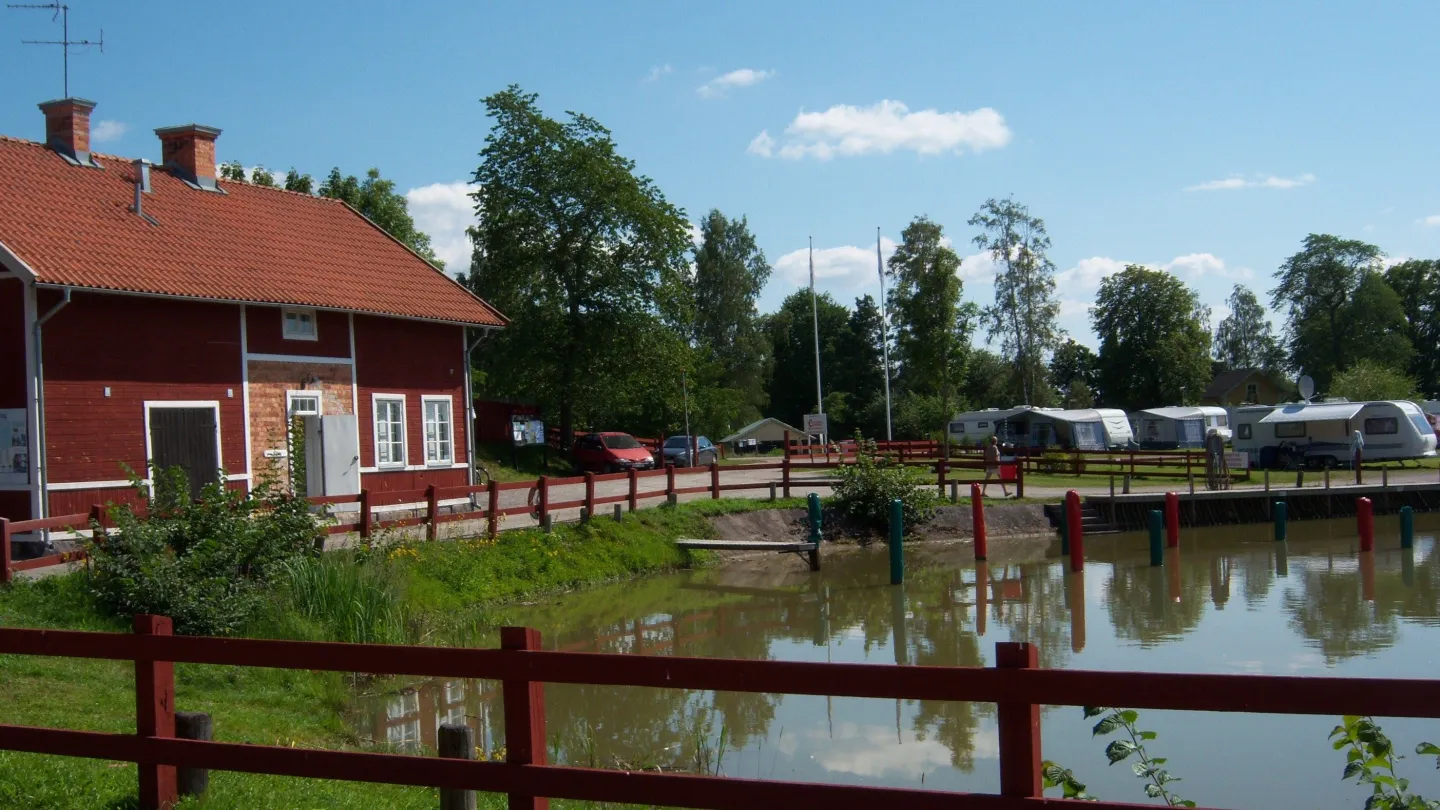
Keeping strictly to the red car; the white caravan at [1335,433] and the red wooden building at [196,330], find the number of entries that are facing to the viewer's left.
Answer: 0

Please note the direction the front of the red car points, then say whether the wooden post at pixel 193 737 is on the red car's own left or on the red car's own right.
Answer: on the red car's own right

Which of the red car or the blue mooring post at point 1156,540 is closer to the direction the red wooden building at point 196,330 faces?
the blue mooring post

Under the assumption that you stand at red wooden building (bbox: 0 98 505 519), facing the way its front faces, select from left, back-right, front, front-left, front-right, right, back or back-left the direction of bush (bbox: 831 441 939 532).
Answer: front-left

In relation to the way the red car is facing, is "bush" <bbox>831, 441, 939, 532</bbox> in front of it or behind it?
in front

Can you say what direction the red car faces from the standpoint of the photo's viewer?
facing the viewer and to the right of the viewer

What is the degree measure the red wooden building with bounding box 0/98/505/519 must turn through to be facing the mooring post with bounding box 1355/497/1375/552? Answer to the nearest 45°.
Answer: approximately 45° to its left

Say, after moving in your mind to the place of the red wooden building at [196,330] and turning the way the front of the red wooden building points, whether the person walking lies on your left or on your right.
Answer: on your left

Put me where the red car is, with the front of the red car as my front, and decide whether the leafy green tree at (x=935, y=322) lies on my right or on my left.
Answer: on my left

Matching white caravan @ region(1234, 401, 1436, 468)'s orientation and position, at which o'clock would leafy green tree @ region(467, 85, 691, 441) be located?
The leafy green tree is roughly at 5 o'clock from the white caravan.

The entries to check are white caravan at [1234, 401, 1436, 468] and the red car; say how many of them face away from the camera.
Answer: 0

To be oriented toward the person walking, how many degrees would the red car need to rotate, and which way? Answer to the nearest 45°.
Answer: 0° — it already faces them

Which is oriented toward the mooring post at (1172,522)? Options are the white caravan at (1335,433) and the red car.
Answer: the red car

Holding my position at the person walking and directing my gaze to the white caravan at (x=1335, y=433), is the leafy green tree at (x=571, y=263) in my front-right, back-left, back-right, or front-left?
back-left

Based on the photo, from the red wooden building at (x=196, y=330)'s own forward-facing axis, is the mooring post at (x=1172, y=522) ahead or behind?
ahead

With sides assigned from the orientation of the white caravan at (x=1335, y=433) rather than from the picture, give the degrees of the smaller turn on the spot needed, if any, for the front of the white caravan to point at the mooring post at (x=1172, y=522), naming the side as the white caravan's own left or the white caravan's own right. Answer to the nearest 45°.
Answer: approximately 90° to the white caravan's own right

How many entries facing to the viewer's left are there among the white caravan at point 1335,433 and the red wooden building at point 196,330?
0
